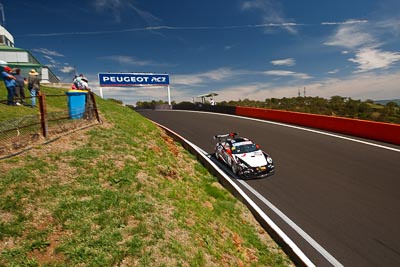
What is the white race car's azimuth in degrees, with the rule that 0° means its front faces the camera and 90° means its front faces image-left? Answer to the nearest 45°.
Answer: approximately 315°

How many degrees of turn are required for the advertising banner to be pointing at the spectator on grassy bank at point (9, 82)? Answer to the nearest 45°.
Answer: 0° — it already faces them

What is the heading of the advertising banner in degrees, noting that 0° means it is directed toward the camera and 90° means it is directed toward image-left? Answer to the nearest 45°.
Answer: approximately 0°

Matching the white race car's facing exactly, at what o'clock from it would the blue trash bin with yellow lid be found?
The blue trash bin with yellow lid is roughly at 4 o'clock from the white race car.

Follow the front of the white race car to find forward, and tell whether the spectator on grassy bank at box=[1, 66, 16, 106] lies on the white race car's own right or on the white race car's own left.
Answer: on the white race car's own right

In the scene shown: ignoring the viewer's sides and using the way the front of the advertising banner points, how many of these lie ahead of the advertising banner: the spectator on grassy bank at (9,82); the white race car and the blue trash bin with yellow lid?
3

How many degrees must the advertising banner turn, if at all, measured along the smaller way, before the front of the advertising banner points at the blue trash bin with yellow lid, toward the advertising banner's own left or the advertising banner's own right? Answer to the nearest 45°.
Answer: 0° — it already faces it

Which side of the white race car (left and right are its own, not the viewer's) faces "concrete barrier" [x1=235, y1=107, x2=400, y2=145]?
left

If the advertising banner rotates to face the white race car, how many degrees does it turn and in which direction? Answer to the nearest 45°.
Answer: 0° — it already faces it

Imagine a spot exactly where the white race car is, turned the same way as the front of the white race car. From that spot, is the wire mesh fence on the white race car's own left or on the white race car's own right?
on the white race car's own right

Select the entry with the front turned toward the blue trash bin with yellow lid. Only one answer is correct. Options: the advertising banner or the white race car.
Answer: the advertising banner
